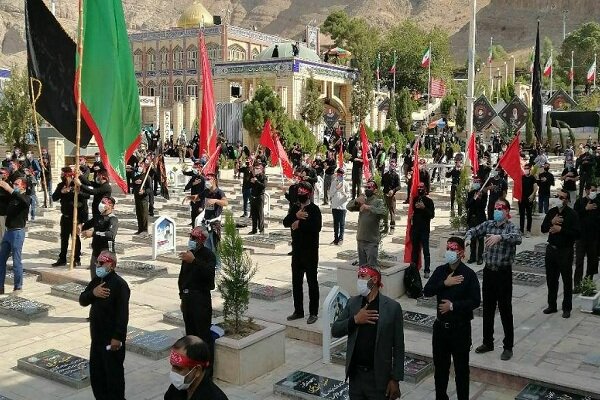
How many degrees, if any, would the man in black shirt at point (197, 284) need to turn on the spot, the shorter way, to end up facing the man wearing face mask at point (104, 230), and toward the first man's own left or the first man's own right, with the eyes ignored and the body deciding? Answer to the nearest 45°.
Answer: approximately 90° to the first man's own right

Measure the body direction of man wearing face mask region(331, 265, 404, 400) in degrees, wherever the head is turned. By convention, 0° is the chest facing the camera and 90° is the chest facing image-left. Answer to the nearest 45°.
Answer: approximately 45°

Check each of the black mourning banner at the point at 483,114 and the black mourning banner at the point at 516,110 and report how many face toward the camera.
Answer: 2

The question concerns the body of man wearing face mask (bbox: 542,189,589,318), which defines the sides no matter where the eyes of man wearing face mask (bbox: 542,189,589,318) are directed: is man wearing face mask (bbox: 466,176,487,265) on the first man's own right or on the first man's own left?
on the first man's own right

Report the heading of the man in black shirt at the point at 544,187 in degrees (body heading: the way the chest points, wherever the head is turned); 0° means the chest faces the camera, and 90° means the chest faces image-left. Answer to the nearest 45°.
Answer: approximately 45°

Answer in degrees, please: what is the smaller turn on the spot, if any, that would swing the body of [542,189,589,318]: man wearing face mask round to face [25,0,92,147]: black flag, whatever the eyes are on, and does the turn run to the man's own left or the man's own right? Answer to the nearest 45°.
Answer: approximately 45° to the man's own right

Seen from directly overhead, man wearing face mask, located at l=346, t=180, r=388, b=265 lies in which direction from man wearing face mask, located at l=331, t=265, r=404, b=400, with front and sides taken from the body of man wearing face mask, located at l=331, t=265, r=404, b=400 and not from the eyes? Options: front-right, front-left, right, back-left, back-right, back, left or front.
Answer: back-right
